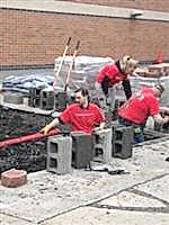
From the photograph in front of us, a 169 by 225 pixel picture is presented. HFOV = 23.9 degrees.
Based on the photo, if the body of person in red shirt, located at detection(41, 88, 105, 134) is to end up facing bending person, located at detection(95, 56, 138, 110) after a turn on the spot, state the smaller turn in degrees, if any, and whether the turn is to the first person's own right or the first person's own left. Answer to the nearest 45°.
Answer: approximately 180°

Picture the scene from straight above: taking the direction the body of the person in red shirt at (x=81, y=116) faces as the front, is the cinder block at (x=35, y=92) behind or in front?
behind

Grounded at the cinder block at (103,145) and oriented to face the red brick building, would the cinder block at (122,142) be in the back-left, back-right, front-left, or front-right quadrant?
front-right

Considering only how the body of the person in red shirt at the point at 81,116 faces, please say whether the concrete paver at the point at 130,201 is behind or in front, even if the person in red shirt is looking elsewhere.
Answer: in front

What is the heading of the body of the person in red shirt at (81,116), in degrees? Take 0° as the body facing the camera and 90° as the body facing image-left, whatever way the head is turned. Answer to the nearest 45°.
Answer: approximately 0°

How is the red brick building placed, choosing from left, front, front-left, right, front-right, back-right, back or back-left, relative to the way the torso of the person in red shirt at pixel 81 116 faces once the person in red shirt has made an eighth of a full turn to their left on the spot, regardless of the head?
back-left

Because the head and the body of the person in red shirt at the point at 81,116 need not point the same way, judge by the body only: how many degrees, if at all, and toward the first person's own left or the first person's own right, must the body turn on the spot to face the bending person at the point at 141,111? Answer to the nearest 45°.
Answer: approximately 135° to the first person's own left

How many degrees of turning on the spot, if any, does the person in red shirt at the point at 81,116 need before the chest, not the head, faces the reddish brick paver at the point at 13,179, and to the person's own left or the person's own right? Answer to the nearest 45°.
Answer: approximately 45° to the person's own right
